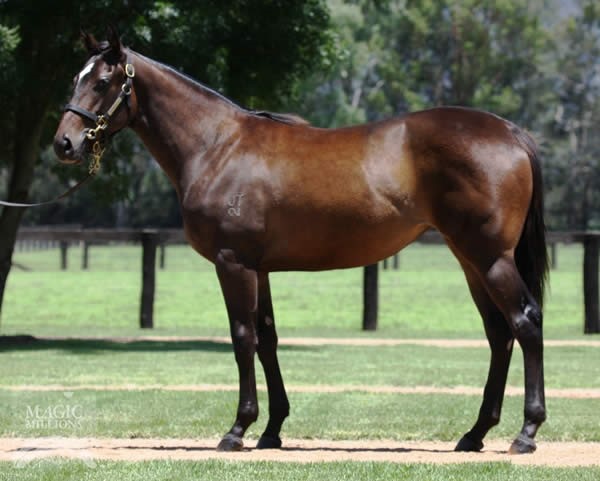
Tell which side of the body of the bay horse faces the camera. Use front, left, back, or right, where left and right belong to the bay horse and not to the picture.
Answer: left

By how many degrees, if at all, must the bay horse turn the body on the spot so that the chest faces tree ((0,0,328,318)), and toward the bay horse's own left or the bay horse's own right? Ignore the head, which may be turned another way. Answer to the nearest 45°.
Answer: approximately 90° to the bay horse's own right
